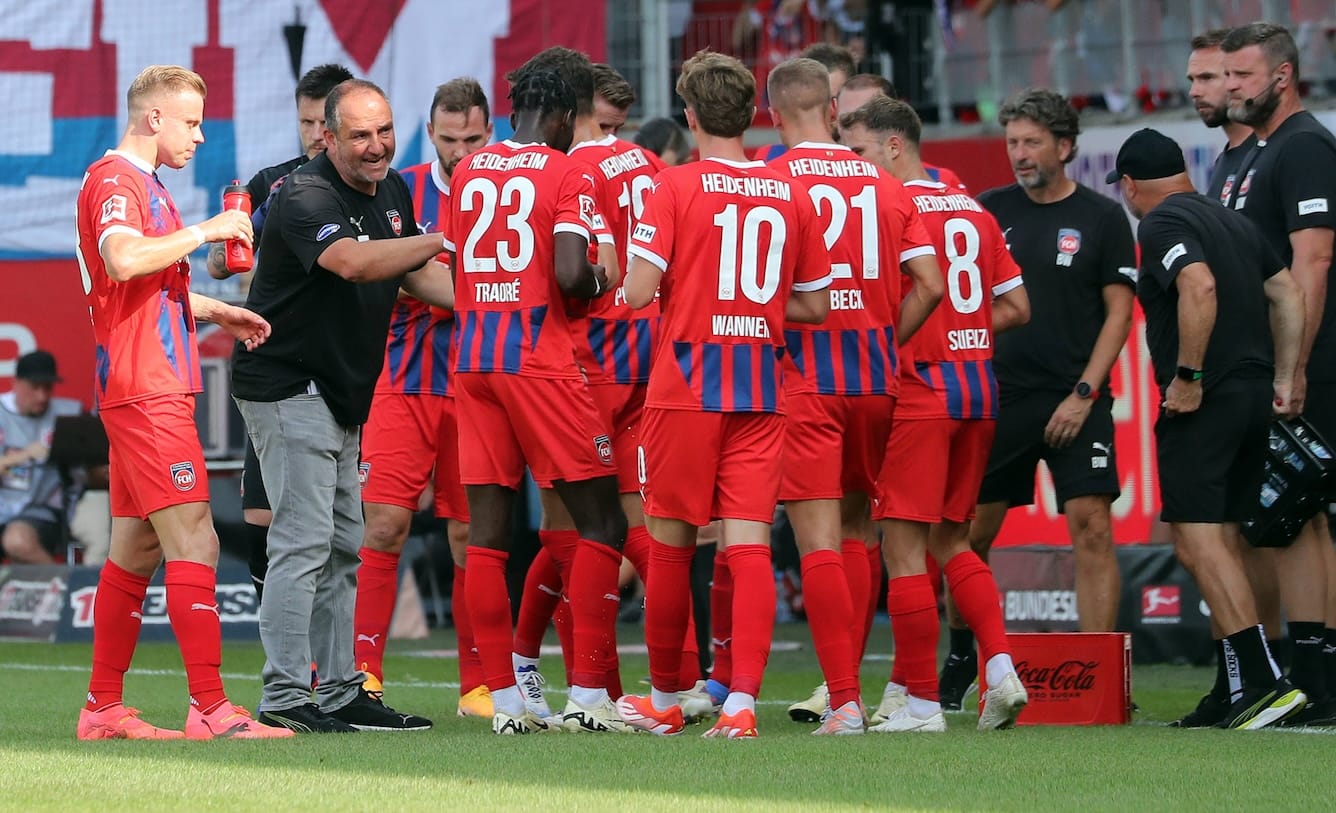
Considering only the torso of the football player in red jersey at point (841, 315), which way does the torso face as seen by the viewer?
away from the camera

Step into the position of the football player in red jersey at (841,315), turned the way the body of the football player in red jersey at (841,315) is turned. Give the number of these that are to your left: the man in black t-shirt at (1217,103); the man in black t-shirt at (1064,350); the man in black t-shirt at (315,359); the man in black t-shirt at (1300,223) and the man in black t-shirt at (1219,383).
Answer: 1

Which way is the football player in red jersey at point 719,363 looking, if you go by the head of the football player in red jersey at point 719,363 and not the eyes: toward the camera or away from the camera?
away from the camera

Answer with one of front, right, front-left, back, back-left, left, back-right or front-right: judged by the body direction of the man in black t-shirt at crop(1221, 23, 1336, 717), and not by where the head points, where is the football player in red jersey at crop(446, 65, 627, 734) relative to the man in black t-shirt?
front

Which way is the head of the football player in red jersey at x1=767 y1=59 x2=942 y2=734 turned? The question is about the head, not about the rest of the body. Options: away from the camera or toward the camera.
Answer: away from the camera

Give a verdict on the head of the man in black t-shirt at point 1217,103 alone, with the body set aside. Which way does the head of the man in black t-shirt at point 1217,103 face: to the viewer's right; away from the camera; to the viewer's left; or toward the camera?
to the viewer's left

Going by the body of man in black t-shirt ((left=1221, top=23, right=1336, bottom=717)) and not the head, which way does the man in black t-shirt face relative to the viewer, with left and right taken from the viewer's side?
facing the viewer and to the left of the viewer

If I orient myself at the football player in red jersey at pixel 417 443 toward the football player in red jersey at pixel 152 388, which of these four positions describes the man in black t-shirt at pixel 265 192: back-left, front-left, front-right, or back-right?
front-right

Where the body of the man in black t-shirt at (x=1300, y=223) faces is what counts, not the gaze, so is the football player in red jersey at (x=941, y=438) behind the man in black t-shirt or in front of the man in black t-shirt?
in front

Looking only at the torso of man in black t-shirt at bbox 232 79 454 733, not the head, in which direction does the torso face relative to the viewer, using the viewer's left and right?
facing the viewer and to the right of the viewer

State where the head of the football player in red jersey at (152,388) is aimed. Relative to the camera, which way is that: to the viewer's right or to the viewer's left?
to the viewer's right

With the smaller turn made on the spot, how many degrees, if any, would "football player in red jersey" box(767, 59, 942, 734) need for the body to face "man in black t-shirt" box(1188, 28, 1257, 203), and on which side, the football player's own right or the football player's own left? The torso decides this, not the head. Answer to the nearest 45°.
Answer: approximately 45° to the football player's own right

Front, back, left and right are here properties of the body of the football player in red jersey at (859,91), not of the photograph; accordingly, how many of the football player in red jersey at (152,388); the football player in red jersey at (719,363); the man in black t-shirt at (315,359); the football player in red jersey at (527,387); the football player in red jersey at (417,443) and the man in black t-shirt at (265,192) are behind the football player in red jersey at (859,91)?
0

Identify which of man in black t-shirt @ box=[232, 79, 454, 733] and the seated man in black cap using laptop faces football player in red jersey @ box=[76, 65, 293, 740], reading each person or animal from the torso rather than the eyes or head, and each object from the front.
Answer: the seated man in black cap using laptop
